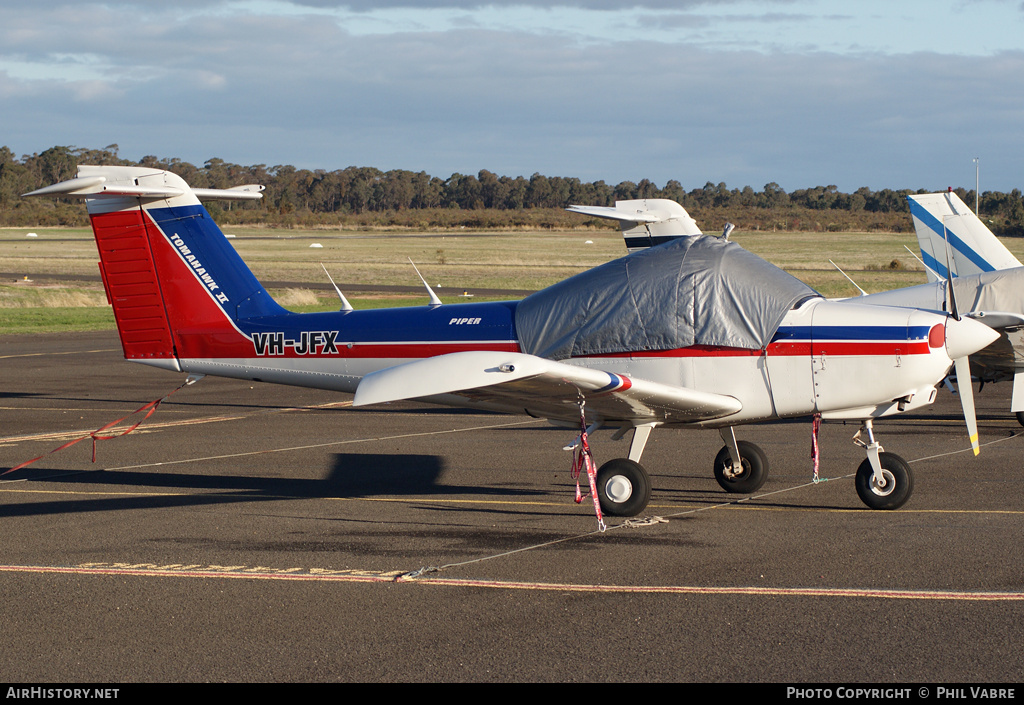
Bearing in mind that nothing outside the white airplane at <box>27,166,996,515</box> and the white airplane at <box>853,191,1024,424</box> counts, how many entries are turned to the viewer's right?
2

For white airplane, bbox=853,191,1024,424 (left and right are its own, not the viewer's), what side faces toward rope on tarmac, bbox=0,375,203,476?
back

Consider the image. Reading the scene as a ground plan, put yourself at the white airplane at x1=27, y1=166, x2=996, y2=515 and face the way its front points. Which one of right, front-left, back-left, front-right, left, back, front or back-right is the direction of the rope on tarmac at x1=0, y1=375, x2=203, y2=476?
back-left

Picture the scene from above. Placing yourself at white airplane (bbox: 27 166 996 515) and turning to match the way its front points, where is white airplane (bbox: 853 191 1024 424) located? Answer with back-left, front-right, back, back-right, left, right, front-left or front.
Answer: front-left

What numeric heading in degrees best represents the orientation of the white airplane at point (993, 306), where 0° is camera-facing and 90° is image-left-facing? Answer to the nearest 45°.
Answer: approximately 270°

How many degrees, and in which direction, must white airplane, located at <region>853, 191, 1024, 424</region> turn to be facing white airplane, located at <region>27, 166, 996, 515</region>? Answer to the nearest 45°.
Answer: approximately 135° to its right

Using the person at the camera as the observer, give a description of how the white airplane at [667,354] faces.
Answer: facing to the right of the viewer
